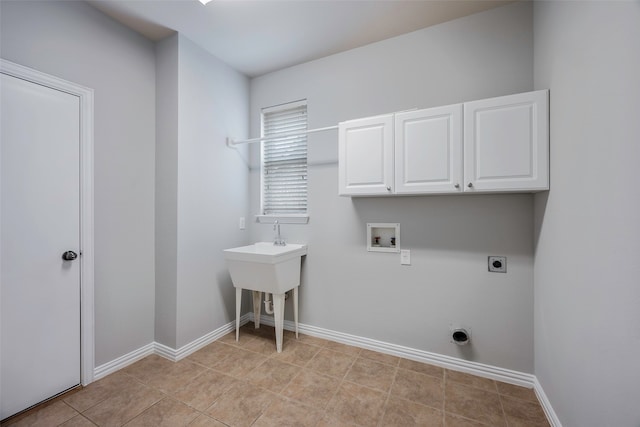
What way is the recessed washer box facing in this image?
toward the camera

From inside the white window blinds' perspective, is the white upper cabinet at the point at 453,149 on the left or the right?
on its left

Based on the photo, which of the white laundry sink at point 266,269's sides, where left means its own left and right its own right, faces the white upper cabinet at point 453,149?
left

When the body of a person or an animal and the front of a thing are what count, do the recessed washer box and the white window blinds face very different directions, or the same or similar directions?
same or similar directions

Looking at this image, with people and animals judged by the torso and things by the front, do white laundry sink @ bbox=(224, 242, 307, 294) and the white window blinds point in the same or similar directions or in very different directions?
same or similar directions

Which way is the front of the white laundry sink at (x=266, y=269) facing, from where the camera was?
facing the viewer and to the left of the viewer

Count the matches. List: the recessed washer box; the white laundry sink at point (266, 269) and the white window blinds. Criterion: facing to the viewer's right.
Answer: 0

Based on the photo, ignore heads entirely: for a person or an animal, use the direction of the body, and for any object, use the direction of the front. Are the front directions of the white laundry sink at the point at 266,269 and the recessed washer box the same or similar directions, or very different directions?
same or similar directions

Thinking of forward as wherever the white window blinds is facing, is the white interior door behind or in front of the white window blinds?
in front

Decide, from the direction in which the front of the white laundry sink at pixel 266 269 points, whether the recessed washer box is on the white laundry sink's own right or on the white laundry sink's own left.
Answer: on the white laundry sink's own left

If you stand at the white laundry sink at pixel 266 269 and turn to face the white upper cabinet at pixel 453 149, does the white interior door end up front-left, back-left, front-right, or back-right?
back-right

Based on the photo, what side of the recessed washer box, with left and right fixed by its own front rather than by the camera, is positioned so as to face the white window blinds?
right

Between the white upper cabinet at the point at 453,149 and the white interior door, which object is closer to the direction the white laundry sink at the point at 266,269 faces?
the white interior door
